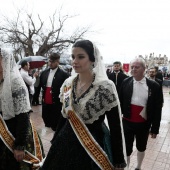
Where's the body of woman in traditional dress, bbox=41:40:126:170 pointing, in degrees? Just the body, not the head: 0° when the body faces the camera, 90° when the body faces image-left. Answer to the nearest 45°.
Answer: approximately 45°

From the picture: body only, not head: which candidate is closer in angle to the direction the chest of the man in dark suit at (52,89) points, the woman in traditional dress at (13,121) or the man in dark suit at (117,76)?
the woman in traditional dress

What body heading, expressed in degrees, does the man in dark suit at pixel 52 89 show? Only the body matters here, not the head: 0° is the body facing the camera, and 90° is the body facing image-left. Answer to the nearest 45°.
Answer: approximately 45°

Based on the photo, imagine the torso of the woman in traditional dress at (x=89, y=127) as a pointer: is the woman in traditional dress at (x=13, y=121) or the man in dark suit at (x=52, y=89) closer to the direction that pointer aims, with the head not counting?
the woman in traditional dress

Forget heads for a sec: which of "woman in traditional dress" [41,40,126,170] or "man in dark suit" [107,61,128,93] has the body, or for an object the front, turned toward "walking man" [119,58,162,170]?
the man in dark suit

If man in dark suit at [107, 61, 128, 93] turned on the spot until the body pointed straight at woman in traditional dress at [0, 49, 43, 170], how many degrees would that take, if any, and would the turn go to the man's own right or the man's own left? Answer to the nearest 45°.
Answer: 0° — they already face them

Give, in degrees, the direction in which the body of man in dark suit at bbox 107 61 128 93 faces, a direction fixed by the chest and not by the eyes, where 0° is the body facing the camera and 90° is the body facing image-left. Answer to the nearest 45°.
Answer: approximately 0°

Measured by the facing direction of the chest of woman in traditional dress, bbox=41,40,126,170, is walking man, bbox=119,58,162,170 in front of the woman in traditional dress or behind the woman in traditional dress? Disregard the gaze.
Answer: behind

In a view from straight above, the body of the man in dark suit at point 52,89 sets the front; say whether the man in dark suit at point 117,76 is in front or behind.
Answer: behind
